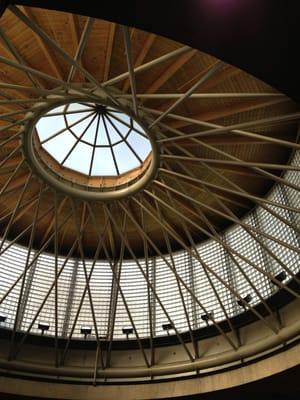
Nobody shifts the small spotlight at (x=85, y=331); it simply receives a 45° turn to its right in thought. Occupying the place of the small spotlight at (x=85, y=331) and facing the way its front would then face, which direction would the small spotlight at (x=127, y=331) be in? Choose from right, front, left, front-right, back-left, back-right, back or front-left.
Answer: back-left

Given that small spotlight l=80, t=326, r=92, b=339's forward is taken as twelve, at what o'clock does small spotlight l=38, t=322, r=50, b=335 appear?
small spotlight l=38, t=322, r=50, b=335 is roughly at 3 o'clock from small spotlight l=80, t=326, r=92, b=339.

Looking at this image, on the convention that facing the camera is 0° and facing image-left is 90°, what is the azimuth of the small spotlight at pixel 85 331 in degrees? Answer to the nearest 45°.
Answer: approximately 0°
